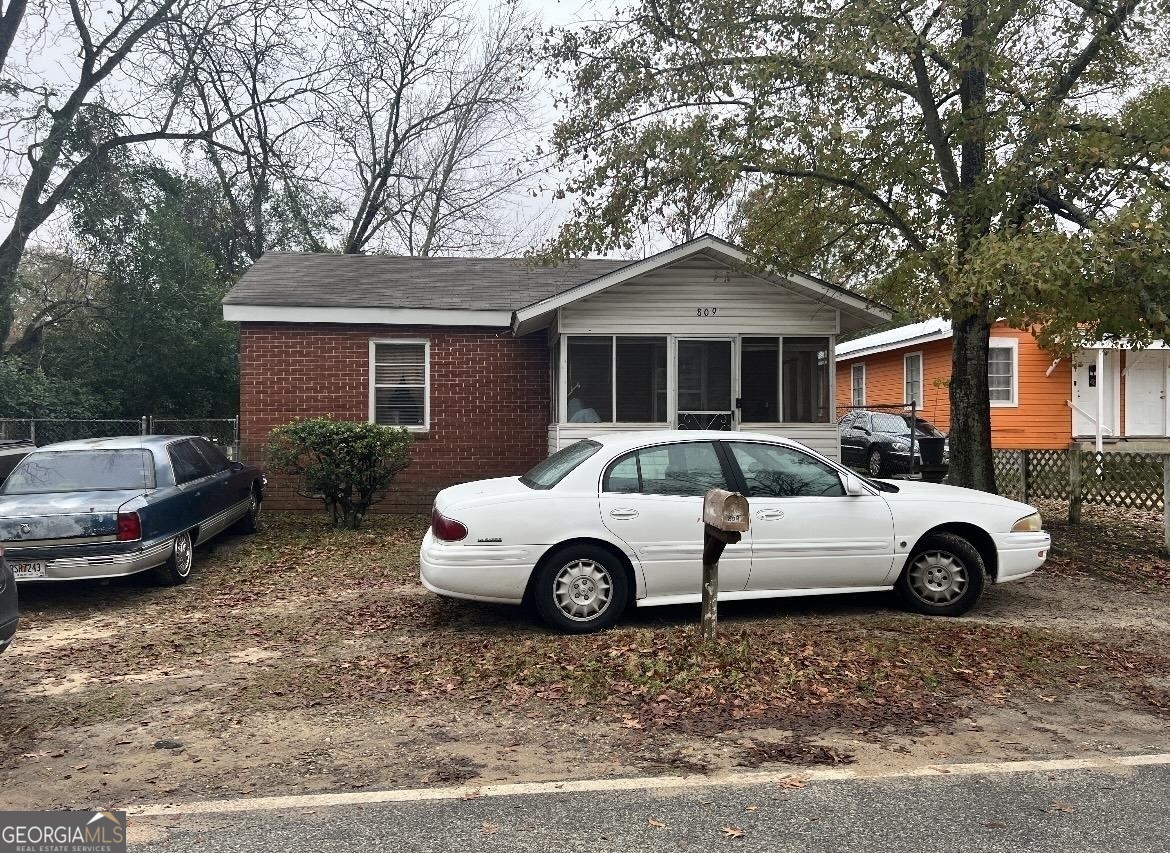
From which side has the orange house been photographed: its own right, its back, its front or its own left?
front

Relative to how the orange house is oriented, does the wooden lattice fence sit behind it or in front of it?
in front

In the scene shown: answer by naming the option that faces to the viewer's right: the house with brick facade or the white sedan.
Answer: the white sedan

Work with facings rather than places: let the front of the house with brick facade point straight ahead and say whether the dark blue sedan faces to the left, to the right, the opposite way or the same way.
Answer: the opposite way

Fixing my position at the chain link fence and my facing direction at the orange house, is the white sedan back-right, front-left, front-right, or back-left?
front-right

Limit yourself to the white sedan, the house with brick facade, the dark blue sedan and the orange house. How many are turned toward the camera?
2

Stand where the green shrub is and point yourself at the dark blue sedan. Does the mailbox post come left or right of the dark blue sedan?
left

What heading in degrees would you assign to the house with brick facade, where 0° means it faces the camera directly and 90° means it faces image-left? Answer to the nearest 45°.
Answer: approximately 0°

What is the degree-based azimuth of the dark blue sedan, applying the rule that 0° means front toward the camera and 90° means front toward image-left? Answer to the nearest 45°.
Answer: approximately 225°

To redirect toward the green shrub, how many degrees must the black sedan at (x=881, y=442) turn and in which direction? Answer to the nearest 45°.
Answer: approximately 90° to its right

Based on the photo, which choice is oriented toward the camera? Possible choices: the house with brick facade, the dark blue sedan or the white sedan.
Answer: the house with brick facade

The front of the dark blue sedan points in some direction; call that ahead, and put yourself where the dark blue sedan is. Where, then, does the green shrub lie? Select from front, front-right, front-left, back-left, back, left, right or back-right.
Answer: front

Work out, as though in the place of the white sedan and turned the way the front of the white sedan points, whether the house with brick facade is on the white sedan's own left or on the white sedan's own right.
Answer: on the white sedan's own left

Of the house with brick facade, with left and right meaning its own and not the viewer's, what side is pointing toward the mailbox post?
front

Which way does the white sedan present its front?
to the viewer's right

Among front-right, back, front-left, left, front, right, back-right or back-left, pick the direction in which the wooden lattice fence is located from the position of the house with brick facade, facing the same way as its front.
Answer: left
